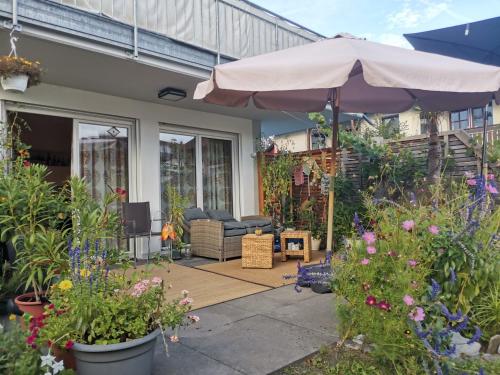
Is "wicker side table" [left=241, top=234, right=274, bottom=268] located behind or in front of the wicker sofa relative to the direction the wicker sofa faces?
in front

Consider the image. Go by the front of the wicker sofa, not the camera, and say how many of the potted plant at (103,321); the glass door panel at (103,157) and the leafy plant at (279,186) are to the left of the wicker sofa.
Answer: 1

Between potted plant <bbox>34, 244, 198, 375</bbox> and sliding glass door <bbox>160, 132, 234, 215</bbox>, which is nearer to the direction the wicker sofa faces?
the potted plant

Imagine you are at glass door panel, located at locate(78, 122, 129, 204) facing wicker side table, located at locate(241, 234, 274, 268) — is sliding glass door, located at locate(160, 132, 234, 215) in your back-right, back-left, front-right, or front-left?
front-left

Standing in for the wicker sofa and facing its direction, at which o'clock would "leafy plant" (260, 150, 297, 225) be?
The leafy plant is roughly at 9 o'clock from the wicker sofa.

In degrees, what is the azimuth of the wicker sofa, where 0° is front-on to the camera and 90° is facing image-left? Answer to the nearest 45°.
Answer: approximately 315°

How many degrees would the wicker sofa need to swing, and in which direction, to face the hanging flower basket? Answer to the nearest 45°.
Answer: approximately 90° to its right

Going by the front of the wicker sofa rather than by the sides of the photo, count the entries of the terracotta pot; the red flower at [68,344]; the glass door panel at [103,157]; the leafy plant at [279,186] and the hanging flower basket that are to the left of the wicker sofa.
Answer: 1

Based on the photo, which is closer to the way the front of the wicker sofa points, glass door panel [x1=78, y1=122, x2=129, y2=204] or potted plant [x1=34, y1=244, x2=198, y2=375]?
the potted plant

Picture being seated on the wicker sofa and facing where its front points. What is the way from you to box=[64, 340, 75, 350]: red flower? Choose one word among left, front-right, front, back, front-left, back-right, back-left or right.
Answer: front-right

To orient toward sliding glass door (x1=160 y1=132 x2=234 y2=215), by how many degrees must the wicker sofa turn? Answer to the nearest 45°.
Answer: approximately 135° to its left

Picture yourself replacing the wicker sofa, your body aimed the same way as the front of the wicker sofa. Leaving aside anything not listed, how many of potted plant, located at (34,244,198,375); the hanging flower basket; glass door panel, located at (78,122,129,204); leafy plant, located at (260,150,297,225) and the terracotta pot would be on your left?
1
